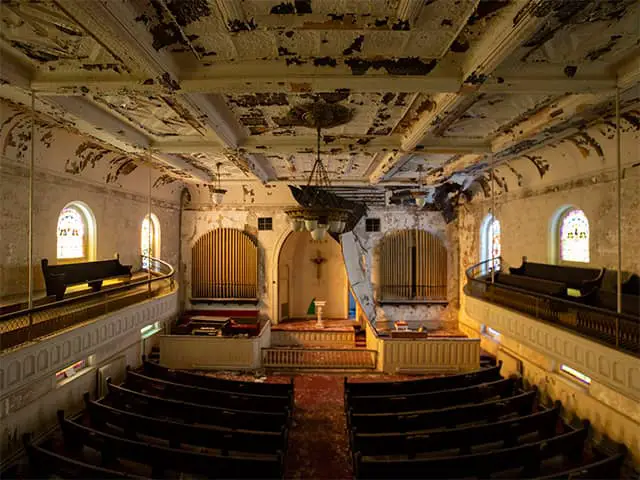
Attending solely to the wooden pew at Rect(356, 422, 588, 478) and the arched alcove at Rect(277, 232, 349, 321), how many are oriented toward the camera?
1

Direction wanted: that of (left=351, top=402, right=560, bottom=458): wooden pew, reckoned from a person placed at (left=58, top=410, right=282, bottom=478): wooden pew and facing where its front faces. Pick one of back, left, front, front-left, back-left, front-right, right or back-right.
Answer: front-right

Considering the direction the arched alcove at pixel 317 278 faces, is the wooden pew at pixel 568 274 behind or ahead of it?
ahead

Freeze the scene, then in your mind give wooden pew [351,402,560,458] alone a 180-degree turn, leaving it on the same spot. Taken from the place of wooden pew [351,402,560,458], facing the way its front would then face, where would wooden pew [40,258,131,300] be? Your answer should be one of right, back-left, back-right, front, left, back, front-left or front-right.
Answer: back-right

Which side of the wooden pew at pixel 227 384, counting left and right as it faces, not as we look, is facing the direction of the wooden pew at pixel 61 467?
back

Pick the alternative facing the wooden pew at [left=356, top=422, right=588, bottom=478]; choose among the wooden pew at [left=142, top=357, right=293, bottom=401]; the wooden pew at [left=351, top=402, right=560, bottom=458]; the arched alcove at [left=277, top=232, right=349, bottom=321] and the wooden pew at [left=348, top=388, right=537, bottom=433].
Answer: the arched alcove

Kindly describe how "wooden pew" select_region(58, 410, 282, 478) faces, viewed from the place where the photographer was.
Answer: facing away from the viewer and to the right of the viewer

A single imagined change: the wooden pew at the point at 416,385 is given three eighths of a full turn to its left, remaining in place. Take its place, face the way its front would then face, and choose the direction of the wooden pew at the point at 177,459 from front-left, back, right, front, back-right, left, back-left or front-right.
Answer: front-right

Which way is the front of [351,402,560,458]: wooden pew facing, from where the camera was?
facing away from the viewer and to the left of the viewer

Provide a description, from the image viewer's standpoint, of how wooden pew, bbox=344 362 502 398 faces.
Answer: facing away from the viewer and to the left of the viewer

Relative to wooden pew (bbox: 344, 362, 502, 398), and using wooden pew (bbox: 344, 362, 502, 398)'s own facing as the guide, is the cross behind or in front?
in front

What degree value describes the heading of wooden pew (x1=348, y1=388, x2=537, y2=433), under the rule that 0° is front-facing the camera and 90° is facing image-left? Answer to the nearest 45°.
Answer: approximately 135°
